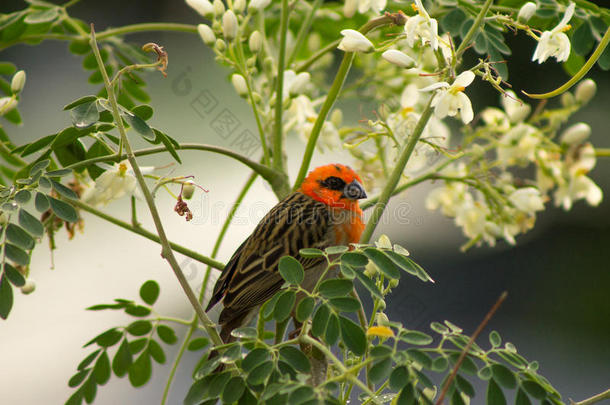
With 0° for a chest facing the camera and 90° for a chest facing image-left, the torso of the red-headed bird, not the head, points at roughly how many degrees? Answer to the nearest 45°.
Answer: approximately 270°
